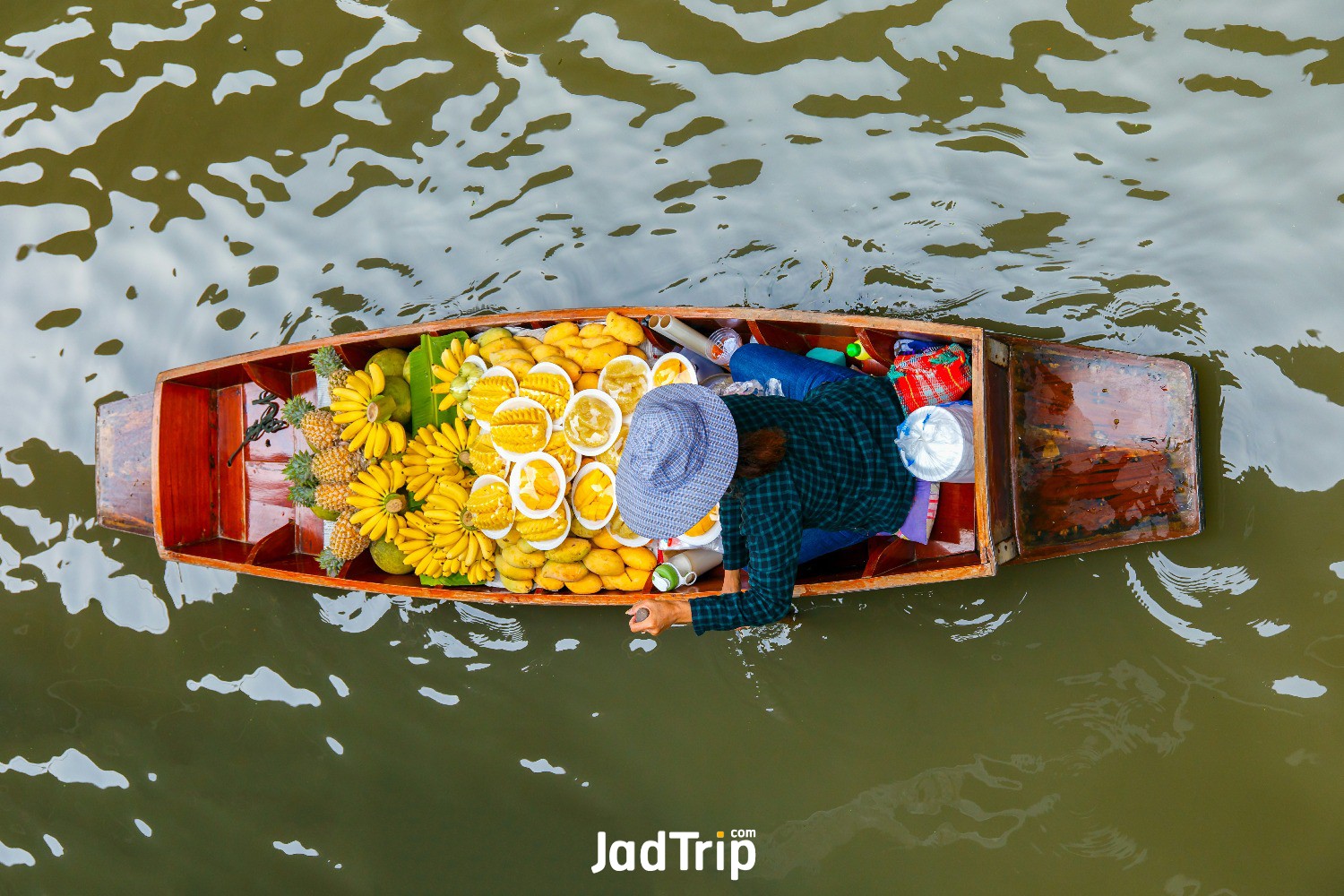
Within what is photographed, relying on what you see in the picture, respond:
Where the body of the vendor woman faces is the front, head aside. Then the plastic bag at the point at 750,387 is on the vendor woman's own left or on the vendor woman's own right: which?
on the vendor woman's own right

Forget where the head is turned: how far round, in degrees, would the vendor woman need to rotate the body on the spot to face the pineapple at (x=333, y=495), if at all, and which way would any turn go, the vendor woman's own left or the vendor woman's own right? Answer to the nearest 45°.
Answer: approximately 45° to the vendor woman's own right

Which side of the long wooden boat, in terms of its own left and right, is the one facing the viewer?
left

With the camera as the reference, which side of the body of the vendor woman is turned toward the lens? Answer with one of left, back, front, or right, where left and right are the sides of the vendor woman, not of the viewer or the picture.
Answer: left
